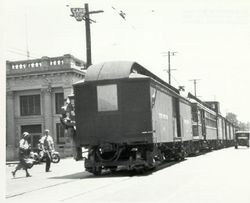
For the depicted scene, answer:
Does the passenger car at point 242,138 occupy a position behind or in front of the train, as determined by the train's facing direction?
behind

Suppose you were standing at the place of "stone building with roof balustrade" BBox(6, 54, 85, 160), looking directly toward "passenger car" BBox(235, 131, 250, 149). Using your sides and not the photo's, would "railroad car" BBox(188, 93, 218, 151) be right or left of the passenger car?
right

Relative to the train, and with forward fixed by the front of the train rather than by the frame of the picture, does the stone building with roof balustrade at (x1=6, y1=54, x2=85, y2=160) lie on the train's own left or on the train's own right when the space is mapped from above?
on the train's own right

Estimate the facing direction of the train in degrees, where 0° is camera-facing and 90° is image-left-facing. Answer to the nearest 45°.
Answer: approximately 45°
